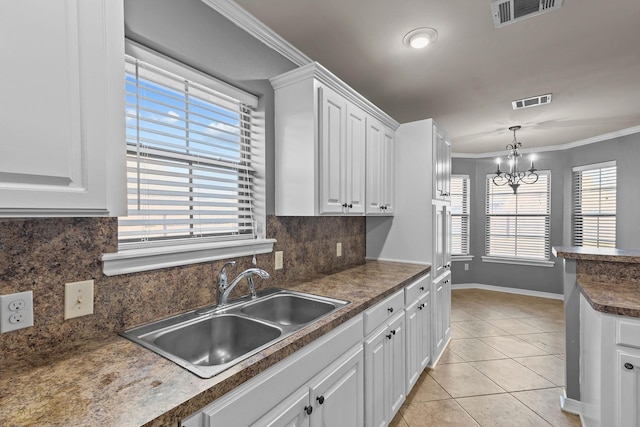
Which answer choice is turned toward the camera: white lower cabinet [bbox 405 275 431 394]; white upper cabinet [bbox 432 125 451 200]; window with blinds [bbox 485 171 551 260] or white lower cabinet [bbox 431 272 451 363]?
the window with blinds

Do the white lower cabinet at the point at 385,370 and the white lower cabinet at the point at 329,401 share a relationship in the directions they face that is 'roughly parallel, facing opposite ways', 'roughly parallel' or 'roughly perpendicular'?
roughly parallel

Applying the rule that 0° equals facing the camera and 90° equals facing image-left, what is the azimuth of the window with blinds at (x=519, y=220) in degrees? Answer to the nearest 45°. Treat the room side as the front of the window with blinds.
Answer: approximately 0°

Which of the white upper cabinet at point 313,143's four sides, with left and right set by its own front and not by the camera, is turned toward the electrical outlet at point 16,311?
right

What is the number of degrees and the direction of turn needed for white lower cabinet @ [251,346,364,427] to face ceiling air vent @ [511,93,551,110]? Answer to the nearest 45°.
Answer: approximately 90° to its left

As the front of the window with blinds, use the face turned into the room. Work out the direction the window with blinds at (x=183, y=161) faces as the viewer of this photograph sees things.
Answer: facing the viewer and to the right of the viewer

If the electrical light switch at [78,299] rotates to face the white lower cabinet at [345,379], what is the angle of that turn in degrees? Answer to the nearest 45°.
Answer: approximately 45° to its left

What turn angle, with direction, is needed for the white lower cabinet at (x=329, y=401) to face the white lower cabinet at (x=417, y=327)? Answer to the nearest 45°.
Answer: approximately 90° to its left

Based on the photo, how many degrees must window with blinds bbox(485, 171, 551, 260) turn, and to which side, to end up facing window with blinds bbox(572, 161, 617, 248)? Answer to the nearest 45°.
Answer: approximately 45° to its left

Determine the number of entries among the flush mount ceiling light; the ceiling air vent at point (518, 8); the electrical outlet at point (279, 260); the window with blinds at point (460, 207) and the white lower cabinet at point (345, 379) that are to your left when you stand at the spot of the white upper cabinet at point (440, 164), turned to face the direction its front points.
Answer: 1

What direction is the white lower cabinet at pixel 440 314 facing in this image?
to the viewer's right

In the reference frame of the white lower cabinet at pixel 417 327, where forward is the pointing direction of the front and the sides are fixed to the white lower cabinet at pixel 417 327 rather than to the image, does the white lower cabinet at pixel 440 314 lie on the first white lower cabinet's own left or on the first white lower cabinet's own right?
on the first white lower cabinet's own left

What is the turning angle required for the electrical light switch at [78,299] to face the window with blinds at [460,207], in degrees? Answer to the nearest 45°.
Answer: approximately 45° to its left

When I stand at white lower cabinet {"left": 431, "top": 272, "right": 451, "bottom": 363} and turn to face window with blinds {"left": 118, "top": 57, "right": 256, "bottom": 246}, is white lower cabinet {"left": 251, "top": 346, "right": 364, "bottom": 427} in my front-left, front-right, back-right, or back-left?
front-left

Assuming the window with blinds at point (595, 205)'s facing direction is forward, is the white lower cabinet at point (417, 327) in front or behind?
in front

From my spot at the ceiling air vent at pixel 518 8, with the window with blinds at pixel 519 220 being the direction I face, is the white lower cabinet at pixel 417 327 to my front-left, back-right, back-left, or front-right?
front-left
